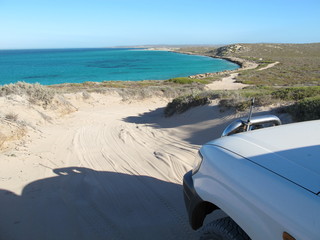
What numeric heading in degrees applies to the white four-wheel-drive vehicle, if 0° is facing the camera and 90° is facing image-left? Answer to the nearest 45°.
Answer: approximately 135°

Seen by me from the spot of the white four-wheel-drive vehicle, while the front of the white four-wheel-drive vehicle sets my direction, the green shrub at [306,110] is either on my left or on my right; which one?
on my right
